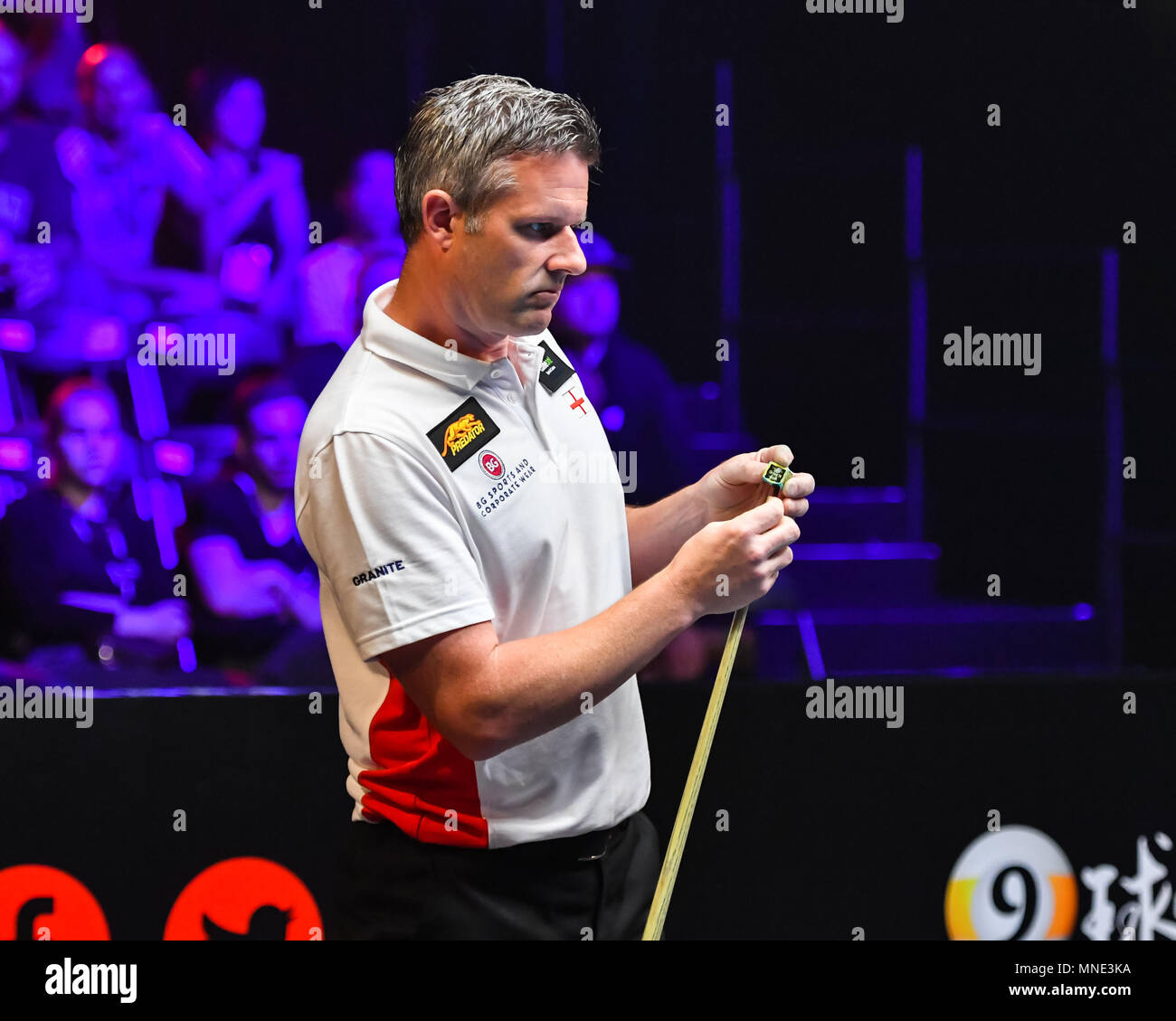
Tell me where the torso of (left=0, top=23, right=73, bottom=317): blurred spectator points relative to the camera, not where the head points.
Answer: toward the camera

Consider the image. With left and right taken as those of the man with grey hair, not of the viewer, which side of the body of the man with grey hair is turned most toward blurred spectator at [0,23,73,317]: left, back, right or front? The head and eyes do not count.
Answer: back

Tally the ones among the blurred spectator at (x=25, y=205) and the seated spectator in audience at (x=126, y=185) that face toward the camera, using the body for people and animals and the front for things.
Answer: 2

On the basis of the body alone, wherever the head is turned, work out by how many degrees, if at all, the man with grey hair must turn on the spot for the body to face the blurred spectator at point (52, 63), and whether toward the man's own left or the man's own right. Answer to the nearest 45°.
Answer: approximately 180°

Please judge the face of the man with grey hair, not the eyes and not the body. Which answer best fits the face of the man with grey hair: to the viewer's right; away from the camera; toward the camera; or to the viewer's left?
to the viewer's right

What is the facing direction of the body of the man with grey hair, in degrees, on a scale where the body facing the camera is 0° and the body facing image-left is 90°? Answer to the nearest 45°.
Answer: approximately 315°

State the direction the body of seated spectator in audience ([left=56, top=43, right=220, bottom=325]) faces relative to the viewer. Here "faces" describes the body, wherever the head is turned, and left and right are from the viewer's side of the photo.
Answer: facing the viewer

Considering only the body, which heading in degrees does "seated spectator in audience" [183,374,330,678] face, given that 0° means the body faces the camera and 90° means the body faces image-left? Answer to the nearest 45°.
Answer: approximately 315°

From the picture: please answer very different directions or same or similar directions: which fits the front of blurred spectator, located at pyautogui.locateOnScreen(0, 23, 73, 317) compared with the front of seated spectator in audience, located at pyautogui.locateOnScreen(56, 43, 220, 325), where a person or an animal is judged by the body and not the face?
same or similar directions

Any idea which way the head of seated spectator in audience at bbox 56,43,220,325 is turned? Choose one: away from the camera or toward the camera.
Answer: toward the camera
